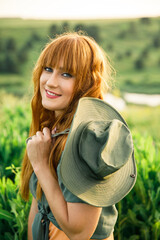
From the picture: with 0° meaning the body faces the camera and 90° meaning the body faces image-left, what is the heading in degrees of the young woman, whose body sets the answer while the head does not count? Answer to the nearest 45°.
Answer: approximately 45°

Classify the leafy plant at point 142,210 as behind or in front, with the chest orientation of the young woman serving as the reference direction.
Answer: behind
